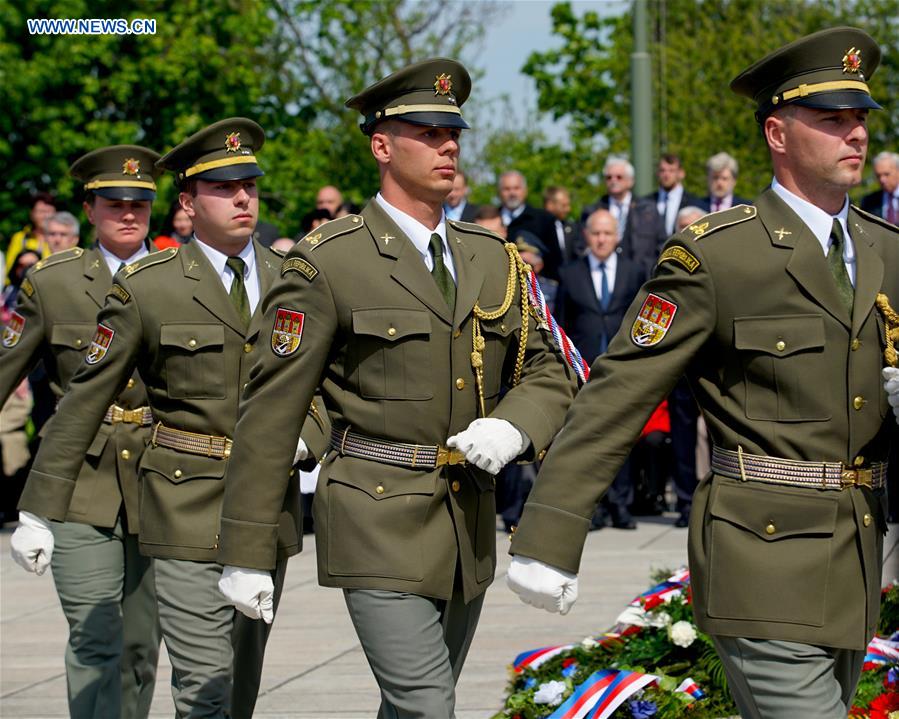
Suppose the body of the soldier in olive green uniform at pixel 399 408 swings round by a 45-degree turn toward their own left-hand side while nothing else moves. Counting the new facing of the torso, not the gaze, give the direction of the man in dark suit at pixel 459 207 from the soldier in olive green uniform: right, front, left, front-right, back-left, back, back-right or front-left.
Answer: left

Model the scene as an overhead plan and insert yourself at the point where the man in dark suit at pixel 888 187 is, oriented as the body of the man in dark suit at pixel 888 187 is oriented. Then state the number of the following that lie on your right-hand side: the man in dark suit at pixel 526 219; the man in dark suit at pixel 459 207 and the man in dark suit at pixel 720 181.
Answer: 3

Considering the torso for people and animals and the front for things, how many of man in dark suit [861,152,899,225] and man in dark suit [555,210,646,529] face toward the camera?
2

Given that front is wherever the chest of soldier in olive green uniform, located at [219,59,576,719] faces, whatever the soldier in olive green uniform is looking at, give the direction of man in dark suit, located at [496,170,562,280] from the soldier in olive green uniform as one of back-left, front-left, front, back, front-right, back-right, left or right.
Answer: back-left

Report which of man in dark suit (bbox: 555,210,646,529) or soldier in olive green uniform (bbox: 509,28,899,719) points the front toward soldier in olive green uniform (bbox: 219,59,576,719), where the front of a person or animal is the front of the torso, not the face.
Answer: the man in dark suit

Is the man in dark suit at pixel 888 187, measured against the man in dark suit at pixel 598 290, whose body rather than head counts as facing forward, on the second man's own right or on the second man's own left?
on the second man's own left

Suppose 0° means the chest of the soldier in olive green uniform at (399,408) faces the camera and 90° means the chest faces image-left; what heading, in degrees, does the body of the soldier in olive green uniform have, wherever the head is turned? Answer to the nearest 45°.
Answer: approximately 315°

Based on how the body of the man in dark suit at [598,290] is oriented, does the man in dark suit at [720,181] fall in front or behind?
behind

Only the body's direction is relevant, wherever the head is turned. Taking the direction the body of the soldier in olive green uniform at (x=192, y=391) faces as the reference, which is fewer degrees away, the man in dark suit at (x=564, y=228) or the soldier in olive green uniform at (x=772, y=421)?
the soldier in olive green uniform
